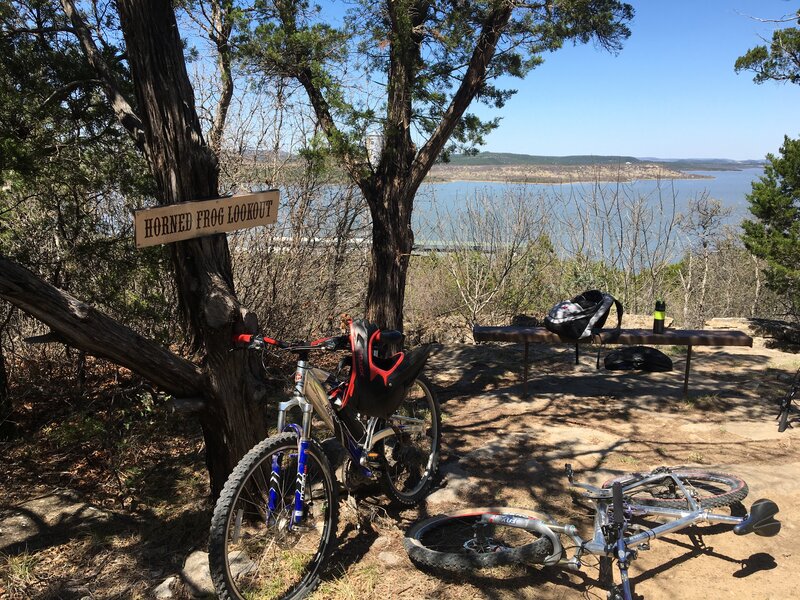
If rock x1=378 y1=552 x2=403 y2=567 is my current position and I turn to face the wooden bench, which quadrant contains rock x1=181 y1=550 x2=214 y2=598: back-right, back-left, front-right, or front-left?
back-left

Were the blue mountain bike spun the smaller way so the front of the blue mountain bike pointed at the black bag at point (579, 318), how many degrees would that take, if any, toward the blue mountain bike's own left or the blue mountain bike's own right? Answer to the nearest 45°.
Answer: approximately 180°

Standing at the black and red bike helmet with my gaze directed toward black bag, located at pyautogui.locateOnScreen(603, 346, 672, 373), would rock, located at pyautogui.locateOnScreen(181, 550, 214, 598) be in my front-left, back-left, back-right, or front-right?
back-left

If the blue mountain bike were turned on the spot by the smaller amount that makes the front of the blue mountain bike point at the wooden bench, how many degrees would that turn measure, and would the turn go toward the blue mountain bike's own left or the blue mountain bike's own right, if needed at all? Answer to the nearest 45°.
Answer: approximately 180°

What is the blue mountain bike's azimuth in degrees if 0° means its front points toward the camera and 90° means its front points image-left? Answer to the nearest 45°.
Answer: approximately 45°

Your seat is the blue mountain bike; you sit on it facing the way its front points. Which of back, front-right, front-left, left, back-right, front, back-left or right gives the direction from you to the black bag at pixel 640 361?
back
